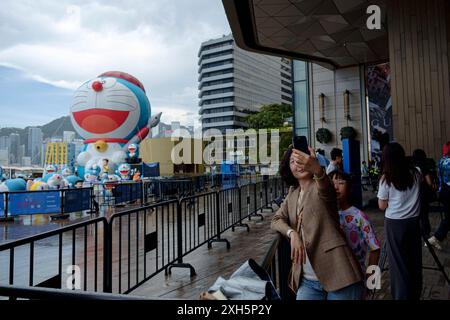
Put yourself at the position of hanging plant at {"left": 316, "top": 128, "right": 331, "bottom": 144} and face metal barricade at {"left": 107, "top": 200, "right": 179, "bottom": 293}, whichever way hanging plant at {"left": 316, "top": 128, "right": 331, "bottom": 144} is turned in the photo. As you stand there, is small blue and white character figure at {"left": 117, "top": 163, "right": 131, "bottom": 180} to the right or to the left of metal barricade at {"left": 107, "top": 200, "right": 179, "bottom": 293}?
right

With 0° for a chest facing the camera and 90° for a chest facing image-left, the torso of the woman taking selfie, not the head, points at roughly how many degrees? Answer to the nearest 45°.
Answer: approximately 45°

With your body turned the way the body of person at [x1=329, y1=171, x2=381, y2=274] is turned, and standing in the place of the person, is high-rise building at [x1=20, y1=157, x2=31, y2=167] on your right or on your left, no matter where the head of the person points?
on your right

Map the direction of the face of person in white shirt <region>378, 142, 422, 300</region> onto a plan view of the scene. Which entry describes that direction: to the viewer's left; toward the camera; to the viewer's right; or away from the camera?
away from the camera

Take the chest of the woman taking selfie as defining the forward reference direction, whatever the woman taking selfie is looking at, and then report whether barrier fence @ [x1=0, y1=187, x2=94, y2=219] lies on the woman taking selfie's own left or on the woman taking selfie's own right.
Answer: on the woman taking selfie's own right
